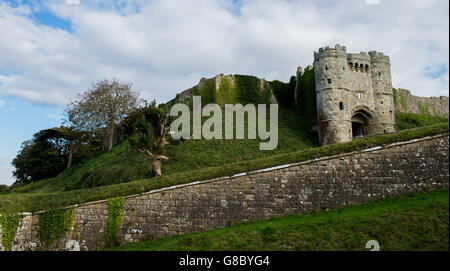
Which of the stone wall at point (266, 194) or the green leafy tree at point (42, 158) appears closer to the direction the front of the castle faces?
the stone wall

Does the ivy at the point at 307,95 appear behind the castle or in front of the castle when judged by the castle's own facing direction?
behind

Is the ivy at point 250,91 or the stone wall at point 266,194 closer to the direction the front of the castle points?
the stone wall

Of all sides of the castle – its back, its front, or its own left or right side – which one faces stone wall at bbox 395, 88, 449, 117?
left

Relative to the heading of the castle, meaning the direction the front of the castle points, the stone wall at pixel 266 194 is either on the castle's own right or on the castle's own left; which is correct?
on the castle's own right

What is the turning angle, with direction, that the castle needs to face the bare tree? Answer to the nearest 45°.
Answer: approximately 135° to its right

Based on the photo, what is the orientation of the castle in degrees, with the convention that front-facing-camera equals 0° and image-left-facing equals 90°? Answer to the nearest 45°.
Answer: approximately 315°
